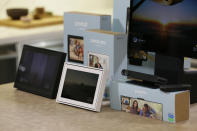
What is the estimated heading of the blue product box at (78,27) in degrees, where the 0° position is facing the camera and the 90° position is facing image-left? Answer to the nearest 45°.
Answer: approximately 45°

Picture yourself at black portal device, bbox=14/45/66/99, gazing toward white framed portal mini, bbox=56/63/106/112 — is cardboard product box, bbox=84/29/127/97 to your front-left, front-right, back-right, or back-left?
front-left

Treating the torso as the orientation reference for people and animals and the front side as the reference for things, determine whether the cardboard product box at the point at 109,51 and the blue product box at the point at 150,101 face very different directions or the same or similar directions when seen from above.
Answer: same or similar directions

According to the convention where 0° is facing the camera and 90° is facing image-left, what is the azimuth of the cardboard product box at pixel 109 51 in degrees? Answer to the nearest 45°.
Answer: approximately 45°

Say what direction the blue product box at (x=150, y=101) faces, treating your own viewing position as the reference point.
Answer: facing the viewer and to the left of the viewer

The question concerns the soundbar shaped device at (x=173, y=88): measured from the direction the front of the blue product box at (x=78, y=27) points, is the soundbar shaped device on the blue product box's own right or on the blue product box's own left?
on the blue product box's own left

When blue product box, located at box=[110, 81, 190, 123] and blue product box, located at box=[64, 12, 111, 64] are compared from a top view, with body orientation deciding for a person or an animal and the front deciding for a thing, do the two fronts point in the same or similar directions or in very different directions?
same or similar directions

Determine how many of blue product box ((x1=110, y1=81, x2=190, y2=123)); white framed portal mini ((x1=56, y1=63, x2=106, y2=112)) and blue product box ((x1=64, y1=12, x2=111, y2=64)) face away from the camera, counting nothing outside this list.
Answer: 0
